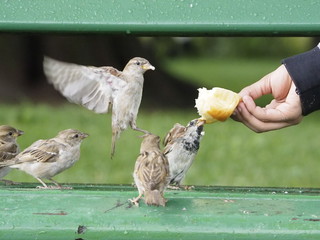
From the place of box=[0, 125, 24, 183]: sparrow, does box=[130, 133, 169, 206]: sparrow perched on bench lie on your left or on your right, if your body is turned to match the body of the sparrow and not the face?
on your right

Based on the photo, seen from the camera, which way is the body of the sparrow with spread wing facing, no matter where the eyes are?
to the viewer's right

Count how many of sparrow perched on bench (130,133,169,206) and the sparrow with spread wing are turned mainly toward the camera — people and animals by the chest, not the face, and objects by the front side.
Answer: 0

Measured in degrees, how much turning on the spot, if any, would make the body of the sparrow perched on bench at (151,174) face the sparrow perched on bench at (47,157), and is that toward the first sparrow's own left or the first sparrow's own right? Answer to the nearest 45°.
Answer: approximately 45° to the first sparrow's own left

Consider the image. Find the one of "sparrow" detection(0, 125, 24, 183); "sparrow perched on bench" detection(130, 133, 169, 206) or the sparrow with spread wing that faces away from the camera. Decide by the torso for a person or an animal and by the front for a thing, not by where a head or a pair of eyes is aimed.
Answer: the sparrow perched on bench

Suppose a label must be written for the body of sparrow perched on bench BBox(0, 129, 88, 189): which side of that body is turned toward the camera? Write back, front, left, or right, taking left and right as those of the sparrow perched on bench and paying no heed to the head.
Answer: right

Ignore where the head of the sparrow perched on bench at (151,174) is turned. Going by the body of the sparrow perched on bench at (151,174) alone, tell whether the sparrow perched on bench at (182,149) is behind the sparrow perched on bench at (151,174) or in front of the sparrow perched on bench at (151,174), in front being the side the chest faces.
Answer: in front

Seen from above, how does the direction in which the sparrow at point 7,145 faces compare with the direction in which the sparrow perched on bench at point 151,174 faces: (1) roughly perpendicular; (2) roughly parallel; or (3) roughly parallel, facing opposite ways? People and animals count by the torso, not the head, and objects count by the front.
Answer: roughly perpendicular

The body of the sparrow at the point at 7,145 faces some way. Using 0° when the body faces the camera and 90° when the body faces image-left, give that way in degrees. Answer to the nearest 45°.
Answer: approximately 270°

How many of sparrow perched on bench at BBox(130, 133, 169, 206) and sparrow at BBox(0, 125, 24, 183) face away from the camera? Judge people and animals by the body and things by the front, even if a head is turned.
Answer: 1

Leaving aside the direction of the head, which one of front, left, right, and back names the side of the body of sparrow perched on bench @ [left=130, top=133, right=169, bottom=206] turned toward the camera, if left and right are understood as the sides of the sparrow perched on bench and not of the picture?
back

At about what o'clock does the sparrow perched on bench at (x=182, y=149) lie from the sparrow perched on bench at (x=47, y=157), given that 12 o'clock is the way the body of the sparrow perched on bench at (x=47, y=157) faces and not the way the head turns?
the sparrow perched on bench at (x=182, y=149) is roughly at 1 o'clock from the sparrow perched on bench at (x=47, y=157).
